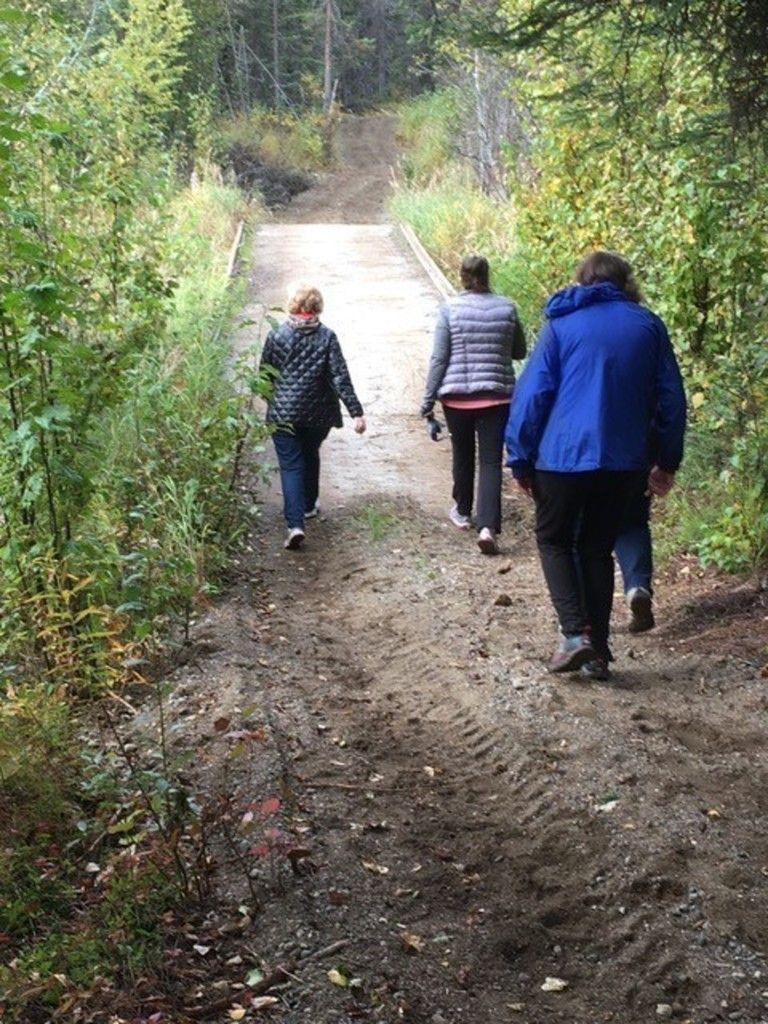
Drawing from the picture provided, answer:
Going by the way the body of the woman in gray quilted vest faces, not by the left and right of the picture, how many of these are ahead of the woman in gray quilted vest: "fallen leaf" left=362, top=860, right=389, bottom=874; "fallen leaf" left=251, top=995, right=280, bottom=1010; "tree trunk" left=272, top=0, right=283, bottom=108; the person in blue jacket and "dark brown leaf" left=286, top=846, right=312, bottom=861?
1

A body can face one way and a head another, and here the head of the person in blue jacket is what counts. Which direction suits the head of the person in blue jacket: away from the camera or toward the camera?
away from the camera

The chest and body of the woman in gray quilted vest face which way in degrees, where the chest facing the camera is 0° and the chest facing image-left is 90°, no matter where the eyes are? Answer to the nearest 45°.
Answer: approximately 180°

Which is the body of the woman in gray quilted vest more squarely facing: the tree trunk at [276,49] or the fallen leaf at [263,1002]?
the tree trunk

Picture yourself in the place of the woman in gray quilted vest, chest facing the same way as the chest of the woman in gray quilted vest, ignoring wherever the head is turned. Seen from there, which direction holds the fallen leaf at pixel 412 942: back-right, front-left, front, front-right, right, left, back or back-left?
back

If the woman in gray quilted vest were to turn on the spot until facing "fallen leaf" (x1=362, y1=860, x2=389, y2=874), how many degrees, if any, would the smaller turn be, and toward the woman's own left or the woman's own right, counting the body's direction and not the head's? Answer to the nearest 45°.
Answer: approximately 180°

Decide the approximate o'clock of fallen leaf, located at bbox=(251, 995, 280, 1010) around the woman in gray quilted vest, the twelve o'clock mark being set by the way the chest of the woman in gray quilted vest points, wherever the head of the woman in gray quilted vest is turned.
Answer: The fallen leaf is roughly at 6 o'clock from the woman in gray quilted vest.

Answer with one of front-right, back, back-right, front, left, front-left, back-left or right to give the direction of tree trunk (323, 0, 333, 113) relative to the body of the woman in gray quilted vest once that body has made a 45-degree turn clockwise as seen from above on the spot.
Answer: front-left

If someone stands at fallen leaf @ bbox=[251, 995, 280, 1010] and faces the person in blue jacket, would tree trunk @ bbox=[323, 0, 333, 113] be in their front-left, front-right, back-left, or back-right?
front-left

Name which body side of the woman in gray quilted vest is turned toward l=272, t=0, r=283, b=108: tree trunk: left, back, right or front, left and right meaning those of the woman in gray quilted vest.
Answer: front

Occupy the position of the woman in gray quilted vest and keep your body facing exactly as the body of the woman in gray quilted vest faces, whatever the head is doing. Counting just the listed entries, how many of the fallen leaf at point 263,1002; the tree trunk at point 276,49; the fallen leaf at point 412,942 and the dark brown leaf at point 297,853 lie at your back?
3

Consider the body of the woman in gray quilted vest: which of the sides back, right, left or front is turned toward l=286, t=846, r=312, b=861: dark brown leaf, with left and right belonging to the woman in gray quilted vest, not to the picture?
back
